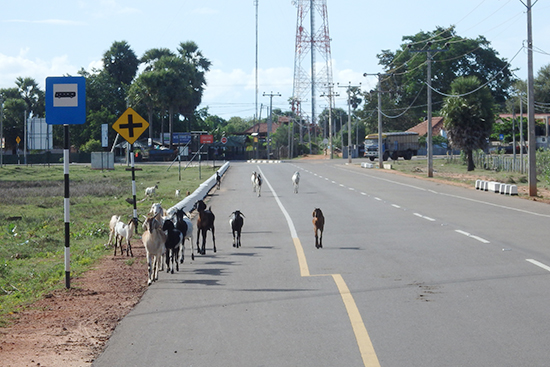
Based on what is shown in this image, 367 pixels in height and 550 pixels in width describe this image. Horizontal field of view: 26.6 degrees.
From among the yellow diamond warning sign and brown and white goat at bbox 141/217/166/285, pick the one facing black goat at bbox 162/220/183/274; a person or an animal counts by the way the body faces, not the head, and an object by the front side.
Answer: the yellow diamond warning sign

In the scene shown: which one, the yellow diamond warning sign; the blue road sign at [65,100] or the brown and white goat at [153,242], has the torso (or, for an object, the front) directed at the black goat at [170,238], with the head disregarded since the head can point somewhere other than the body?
the yellow diamond warning sign

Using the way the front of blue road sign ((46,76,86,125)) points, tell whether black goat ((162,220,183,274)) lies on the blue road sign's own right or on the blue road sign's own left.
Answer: on the blue road sign's own left

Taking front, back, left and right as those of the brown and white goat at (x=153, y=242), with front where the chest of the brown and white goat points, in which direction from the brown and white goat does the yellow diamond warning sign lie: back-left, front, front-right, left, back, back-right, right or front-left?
back

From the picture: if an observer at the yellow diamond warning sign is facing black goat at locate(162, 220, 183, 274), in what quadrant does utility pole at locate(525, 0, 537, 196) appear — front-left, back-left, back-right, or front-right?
back-left

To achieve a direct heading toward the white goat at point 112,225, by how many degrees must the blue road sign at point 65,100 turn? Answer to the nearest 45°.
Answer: approximately 180°

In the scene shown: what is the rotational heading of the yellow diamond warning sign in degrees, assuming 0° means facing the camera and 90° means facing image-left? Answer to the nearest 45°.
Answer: approximately 0°
